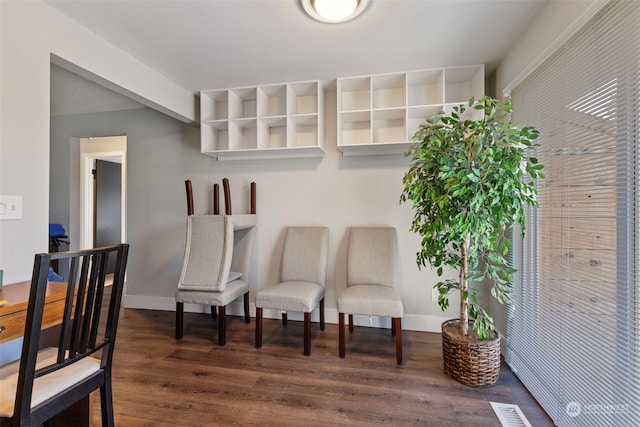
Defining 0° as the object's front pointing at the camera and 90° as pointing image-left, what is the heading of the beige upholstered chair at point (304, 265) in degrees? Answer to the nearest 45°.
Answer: approximately 45°

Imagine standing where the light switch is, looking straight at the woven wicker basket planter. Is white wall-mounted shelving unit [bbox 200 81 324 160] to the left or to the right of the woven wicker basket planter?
left

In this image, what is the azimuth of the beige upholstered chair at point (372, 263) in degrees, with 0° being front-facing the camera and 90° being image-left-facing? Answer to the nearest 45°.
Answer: approximately 0°

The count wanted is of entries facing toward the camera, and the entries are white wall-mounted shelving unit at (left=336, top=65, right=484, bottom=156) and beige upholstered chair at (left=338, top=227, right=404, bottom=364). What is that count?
2

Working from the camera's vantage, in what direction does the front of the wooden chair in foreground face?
facing away from the viewer and to the left of the viewer

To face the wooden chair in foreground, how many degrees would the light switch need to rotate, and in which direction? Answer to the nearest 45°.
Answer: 0° — it already faces it

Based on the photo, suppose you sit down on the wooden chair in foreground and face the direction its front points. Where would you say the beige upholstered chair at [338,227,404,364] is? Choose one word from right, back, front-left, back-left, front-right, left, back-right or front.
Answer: back-right

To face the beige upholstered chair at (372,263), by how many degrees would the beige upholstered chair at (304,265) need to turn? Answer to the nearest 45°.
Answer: approximately 135° to its left
